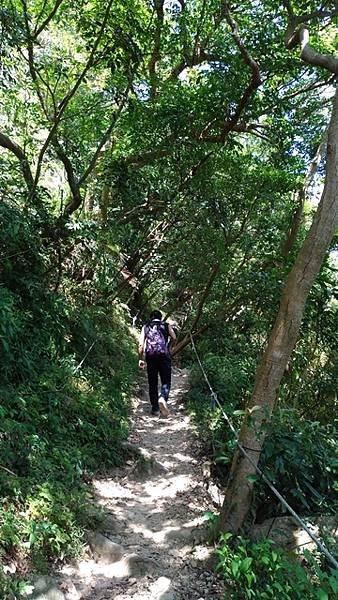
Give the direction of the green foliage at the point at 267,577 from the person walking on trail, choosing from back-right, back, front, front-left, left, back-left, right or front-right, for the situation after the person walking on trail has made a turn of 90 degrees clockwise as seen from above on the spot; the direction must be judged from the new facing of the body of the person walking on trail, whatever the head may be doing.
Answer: right

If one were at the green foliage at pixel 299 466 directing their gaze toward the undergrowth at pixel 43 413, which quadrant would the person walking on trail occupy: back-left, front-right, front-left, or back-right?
front-right

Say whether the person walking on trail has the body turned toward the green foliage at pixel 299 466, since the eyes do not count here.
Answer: no

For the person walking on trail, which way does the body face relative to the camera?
away from the camera

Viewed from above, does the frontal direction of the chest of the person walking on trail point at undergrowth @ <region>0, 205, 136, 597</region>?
no

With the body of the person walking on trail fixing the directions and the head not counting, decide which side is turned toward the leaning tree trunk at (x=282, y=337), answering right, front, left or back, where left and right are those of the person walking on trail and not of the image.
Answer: back
